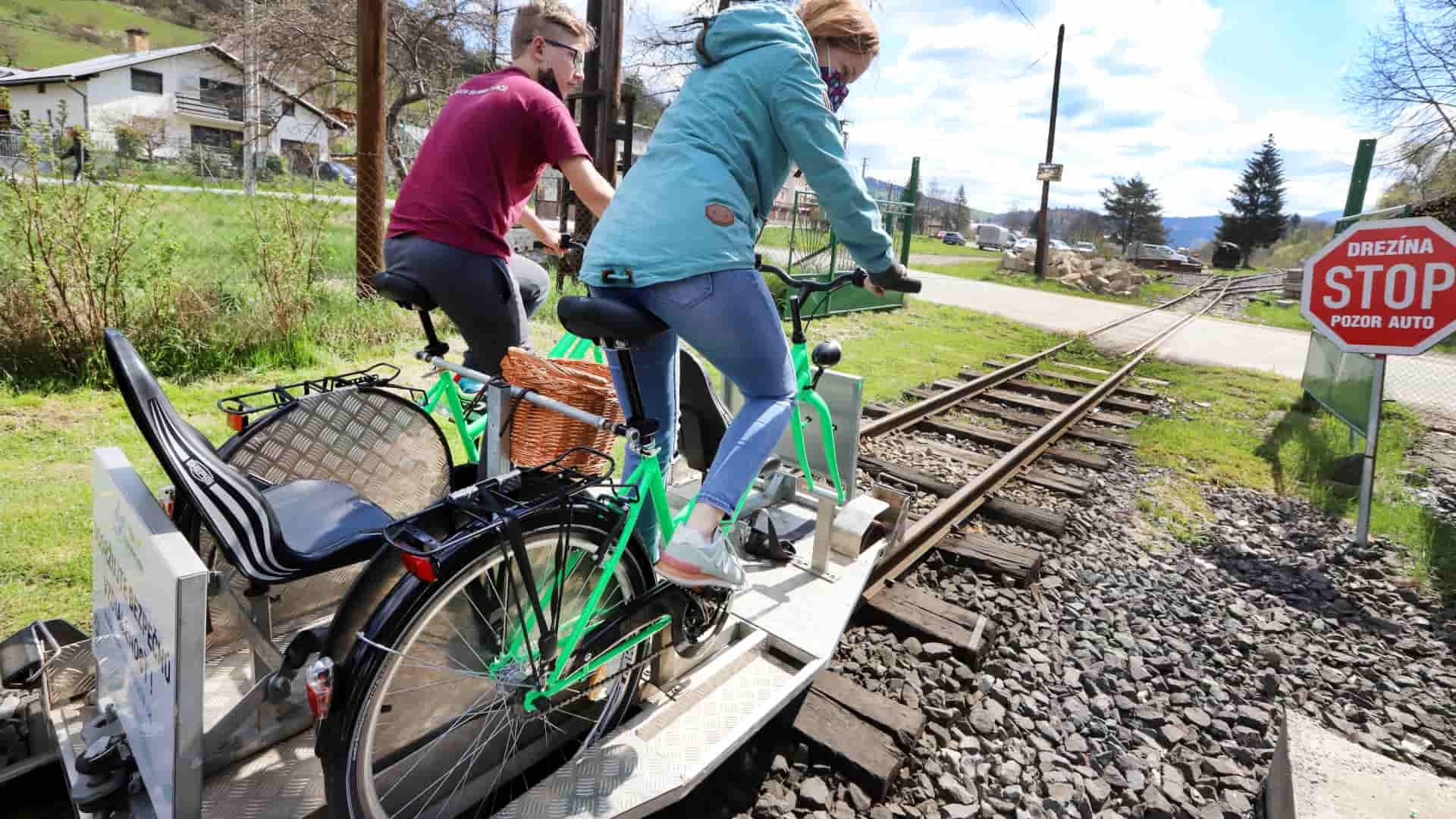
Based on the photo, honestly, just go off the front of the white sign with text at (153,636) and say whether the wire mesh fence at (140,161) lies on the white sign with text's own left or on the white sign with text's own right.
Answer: on the white sign with text's own right

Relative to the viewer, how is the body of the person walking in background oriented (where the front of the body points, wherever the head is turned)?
to the viewer's left

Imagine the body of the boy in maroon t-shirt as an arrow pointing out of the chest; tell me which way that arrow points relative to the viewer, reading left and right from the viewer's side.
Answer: facing away from the viewer and to the right of the viewer

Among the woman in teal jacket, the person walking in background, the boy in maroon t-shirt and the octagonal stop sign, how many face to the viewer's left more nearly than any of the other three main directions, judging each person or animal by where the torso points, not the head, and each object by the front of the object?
1

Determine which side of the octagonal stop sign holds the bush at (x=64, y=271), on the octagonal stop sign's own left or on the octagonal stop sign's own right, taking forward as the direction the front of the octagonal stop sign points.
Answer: on the octagonal stop sign's own right

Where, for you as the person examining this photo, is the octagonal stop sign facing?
facing the viewer

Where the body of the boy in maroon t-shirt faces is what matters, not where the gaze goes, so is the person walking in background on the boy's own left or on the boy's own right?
on the boy's own left

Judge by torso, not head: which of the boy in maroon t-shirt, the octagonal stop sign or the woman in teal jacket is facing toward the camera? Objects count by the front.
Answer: the octagonal stop sign

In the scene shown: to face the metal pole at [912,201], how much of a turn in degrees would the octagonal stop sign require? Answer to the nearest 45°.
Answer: approximately 135° to its right

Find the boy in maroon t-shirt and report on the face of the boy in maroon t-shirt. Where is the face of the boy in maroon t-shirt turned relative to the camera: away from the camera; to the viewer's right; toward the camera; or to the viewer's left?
to the viewer's right
